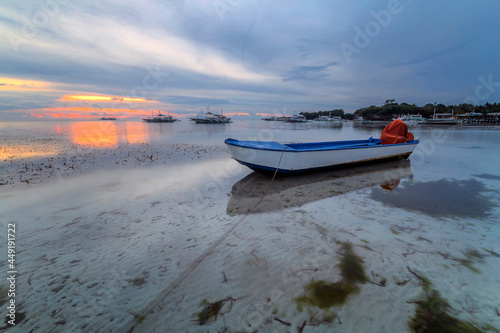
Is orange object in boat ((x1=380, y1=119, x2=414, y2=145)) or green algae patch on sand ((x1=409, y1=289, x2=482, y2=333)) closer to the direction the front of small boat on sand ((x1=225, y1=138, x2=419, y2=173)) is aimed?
the green algae patch on sand

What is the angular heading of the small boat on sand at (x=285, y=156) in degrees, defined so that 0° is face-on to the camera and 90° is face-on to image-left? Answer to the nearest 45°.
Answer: approximately 45°

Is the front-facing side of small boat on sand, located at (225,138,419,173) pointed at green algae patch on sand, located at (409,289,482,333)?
no
